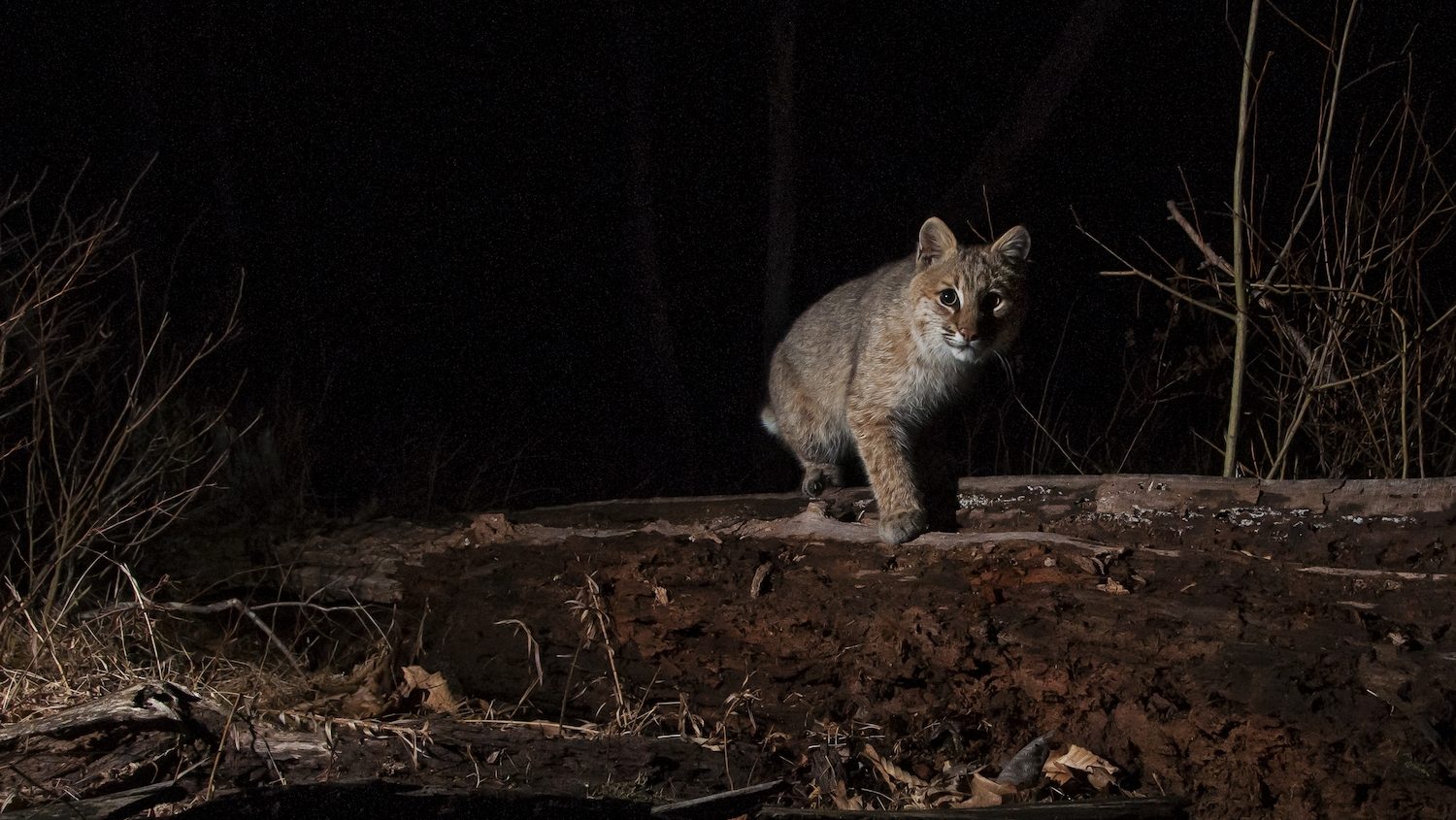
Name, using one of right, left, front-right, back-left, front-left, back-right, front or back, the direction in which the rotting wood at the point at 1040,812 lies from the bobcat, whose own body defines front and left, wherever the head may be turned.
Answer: front-right

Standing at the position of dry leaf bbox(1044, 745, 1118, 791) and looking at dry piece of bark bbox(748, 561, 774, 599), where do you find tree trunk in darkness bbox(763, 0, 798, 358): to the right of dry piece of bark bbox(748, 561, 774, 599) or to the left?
right

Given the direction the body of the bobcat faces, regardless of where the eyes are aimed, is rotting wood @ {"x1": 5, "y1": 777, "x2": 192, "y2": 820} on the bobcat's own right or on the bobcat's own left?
on the bobcat's own right

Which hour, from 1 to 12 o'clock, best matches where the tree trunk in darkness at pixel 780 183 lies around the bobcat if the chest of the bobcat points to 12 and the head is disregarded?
The tree trunk in darkness is roughly at 7 o'clock from the bobcat.

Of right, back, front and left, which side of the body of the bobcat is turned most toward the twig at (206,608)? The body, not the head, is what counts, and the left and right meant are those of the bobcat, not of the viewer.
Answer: right

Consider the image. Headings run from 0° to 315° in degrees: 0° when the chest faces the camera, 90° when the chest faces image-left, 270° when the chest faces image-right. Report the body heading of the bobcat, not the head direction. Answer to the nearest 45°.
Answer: approximately 315°

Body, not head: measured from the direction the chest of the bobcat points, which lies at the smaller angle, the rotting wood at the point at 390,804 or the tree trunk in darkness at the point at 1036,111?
the rotting wood

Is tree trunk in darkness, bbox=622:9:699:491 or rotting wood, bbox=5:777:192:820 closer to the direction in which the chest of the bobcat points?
the rotting wood

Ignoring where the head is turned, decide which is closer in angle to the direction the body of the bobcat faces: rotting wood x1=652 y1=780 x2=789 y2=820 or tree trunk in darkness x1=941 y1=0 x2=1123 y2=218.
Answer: the rotting wood

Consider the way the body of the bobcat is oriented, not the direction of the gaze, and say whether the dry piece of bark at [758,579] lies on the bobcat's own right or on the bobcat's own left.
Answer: on the bobcat's own right
